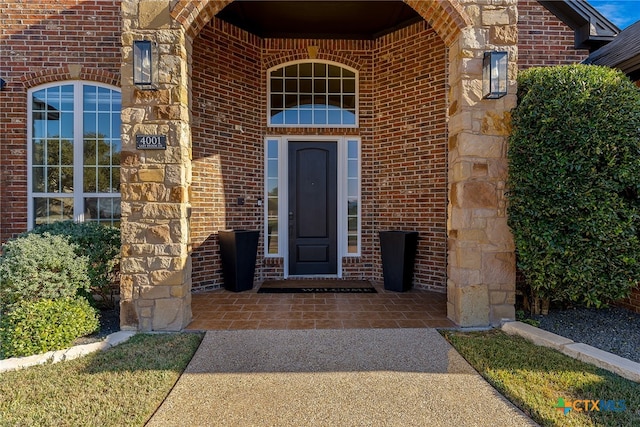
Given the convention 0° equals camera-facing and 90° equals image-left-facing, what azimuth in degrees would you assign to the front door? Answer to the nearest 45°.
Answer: approximately 0°

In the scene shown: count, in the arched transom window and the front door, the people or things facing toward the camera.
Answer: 2

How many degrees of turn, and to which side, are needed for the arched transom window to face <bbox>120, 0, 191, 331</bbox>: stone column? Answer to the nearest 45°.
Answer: approximately 45° to its right

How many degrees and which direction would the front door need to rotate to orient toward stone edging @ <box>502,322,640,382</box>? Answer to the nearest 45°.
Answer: approximately 45° to its left

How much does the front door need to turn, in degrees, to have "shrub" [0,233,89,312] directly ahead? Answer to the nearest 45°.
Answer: approximately 45° to its right

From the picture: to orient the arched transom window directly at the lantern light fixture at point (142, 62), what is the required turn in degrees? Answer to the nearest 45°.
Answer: approximately 45° to its right

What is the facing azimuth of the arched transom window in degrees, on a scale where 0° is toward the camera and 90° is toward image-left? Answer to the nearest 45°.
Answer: approximately 0°

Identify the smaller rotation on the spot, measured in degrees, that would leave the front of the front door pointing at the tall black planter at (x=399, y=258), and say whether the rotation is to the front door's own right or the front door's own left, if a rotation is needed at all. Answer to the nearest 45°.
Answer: approximately 45° to the front door's own left
